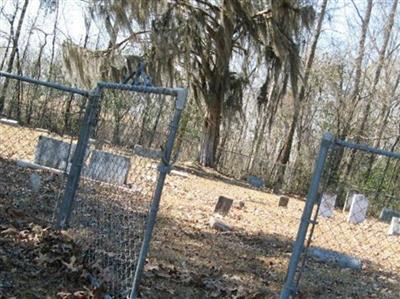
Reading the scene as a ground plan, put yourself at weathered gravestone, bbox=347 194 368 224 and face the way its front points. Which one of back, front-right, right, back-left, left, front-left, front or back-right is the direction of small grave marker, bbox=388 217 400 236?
front-left

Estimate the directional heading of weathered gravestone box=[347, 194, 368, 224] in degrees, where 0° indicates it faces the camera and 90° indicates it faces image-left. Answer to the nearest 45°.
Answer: approximately 0°

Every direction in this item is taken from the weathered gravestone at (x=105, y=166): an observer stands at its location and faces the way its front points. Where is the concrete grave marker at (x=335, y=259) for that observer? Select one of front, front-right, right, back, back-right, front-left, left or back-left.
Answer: left

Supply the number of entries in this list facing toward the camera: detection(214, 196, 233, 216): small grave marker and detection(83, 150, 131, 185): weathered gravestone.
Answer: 2

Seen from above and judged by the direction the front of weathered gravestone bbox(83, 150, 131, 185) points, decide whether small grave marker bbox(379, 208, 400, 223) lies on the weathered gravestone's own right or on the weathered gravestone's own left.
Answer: on the weathered gravestone's own left

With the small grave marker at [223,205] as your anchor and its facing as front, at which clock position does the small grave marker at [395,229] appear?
the small grave marker at [395,229] is roughly at 8 o'clock from the small grave marker at [223,205].

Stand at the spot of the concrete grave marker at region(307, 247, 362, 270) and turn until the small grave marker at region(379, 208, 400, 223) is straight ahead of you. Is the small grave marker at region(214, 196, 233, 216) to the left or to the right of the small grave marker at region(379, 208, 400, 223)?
left

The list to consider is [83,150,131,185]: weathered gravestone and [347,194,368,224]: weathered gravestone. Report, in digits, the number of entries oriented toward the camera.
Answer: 2

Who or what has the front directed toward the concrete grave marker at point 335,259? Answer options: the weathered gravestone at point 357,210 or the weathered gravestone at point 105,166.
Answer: the weathered gravestone at point 357,210
